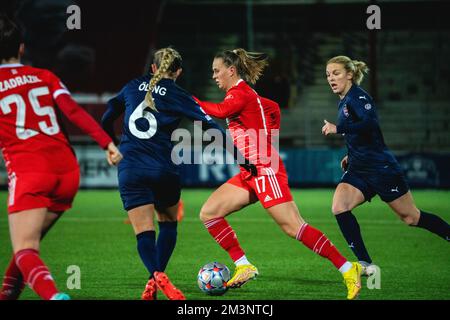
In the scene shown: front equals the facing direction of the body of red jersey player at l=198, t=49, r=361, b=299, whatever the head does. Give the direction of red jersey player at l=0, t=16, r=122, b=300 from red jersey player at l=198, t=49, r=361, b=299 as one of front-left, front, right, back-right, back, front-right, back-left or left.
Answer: front-left

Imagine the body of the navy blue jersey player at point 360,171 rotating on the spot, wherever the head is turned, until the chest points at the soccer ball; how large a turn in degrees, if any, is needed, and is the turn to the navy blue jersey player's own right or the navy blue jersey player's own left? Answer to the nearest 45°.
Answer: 0° — they already face it

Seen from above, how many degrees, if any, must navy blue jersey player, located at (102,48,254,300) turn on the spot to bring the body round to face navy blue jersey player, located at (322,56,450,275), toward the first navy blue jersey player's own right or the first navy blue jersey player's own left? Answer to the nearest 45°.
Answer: approximately 45° to the first navy blue jersey player's own right

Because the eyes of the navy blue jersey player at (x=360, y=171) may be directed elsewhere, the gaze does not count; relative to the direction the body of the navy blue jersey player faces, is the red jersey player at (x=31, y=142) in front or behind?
in front

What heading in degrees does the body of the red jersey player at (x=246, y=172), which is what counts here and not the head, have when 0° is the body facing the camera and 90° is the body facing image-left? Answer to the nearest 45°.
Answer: approximately 90°

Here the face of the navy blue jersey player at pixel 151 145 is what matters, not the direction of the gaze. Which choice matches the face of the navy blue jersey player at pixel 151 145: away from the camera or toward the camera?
away from the camera

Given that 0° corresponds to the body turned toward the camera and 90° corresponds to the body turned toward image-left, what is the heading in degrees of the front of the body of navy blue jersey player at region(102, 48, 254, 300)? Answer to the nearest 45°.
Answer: approximately 180°

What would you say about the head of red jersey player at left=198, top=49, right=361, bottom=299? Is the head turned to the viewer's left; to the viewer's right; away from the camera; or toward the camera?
to the viewer's left
